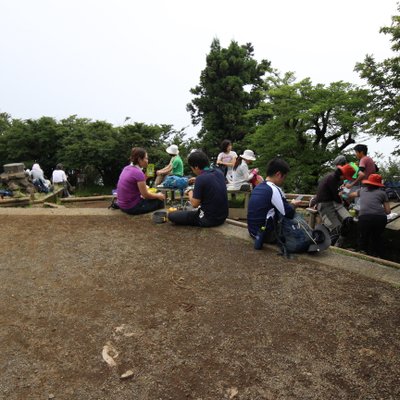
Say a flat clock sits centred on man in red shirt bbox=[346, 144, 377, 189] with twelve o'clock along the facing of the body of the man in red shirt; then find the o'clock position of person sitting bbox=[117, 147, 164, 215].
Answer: The person sitting is roughly at 11 o'clock from the man in red shirt.

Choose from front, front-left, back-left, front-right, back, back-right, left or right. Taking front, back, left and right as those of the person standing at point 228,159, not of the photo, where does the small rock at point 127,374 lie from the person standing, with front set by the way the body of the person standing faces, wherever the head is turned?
front

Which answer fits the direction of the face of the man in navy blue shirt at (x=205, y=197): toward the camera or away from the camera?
away from the camera

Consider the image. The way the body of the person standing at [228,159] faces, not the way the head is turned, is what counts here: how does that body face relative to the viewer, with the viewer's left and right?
facing the viewer

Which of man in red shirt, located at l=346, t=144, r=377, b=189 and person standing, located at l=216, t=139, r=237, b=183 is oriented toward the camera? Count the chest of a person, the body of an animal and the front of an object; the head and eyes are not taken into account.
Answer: the person standing

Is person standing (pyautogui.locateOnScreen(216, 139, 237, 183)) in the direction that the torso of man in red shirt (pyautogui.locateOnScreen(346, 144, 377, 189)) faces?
yes

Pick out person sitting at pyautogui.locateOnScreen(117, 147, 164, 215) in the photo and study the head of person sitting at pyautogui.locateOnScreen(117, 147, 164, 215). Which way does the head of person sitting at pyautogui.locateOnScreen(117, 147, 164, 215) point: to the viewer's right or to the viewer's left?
to the viewer's right

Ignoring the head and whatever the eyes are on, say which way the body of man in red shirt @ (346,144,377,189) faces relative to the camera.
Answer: to the viewer's left
